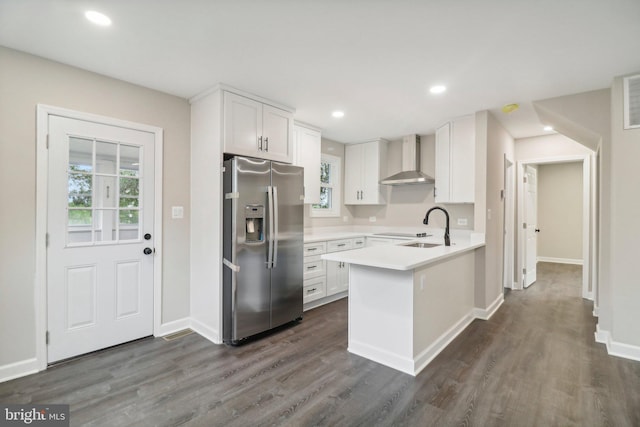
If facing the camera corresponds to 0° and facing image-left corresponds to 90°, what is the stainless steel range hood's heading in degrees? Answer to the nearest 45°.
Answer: approximately 45°

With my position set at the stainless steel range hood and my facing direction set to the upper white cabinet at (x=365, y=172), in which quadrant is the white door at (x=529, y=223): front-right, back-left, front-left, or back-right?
back-right

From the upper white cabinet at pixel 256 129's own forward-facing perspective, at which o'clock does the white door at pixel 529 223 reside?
The white door is roughly at 10 o'clock from the upper white cabinet.

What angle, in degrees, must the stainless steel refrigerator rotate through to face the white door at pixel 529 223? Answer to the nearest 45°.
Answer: approximately 45° to its left

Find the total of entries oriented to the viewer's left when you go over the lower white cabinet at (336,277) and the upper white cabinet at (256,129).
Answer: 0

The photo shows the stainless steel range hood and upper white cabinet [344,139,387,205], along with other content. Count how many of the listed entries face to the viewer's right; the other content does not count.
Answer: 0

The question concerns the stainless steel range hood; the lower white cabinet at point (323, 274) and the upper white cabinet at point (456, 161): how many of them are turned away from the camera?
0

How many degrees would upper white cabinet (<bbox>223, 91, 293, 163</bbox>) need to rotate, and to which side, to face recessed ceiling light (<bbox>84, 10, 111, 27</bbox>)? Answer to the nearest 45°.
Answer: approximately 90° to its right

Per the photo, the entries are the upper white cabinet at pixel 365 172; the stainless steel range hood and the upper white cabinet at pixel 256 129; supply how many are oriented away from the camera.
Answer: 0

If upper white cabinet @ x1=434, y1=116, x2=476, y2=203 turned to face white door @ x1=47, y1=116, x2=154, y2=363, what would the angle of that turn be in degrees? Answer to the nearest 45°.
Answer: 0° — it already faces it

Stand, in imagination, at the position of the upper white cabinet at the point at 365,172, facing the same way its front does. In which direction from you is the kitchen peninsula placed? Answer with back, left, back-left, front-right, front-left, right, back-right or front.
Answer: front-left

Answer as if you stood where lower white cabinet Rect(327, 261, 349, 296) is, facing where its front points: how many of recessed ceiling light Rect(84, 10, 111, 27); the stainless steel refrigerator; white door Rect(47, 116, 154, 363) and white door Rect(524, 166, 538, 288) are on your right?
3
